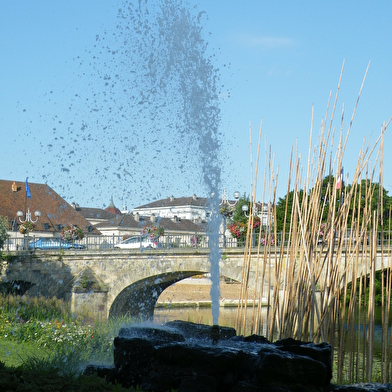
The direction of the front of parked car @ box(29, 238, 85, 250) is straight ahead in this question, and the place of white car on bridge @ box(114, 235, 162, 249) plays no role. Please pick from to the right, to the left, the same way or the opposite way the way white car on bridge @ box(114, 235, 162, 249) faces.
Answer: the opposite way

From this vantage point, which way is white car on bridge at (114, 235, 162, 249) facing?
to the viewer's left

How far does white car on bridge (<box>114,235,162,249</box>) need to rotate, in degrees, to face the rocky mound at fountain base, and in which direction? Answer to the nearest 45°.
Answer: approximately 90° to its left

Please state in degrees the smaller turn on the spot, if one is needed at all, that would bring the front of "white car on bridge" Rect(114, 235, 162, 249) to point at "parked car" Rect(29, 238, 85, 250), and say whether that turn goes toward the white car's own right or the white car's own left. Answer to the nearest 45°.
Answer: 0° — it already faces it
